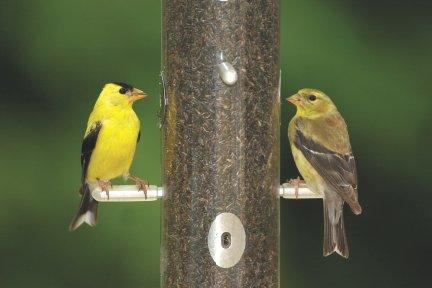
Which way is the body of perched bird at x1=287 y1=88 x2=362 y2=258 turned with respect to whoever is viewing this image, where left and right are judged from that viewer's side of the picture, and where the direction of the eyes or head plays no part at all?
facing away from the viewer and to the left of the viewer

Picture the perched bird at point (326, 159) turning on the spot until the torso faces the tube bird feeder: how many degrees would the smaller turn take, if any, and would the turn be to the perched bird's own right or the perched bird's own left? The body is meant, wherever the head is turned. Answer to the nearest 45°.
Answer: approximately 90° to the perched bird's own left
